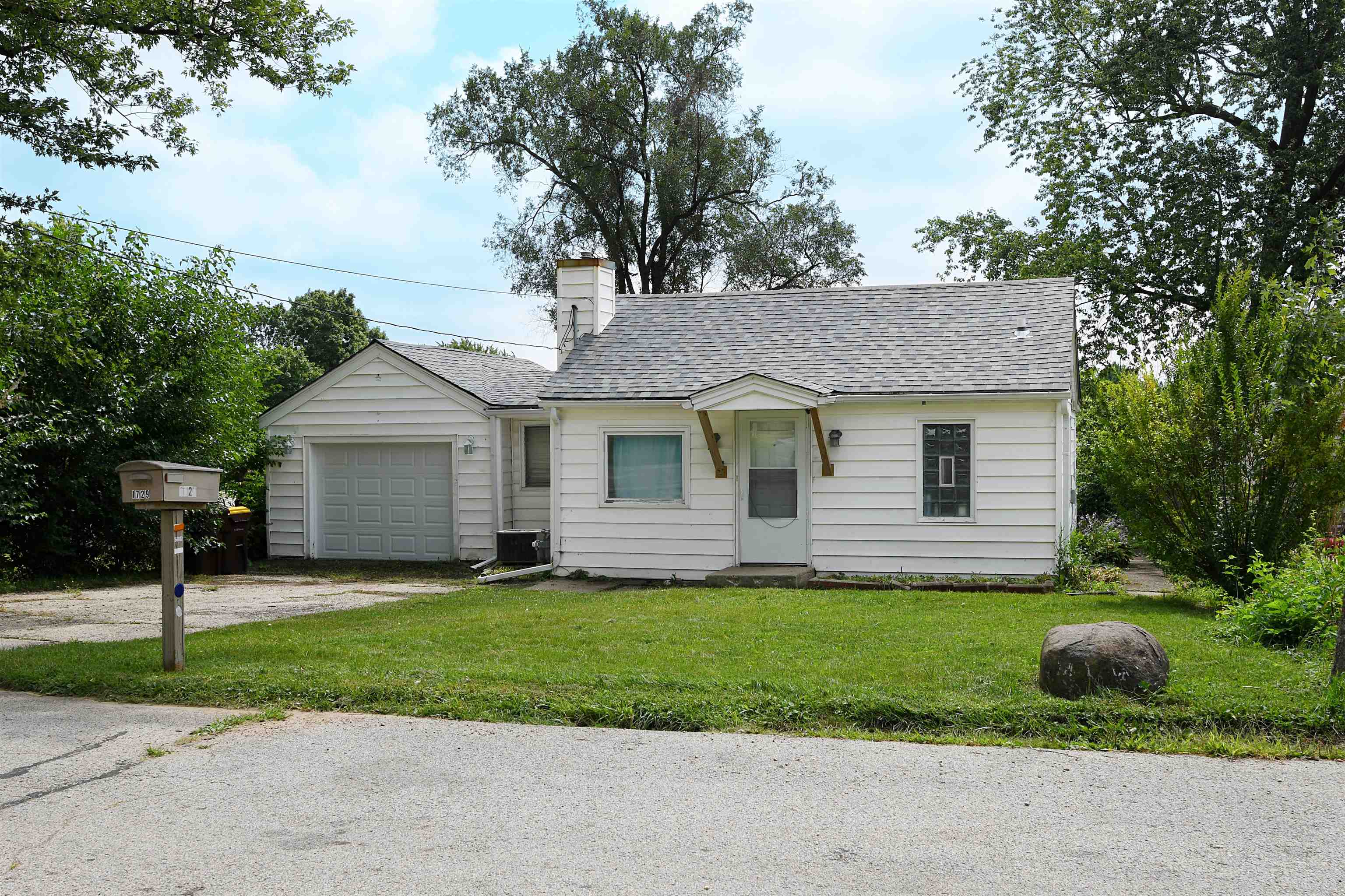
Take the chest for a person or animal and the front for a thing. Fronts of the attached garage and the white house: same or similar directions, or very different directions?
same or similar directions

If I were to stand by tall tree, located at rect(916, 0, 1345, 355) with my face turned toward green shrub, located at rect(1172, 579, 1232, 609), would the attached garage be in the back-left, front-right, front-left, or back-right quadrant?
front-right

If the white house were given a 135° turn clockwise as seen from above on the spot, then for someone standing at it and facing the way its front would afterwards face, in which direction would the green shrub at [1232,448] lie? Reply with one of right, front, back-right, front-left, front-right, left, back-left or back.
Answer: back

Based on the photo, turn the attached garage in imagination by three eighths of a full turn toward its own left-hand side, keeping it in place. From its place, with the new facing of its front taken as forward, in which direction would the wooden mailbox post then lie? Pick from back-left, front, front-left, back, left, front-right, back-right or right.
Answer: back-right

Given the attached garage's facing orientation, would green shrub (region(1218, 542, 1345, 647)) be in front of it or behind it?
in front

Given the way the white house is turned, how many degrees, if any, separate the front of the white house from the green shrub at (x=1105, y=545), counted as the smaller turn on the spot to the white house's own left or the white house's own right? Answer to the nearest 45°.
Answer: approximately 90° to the white house's own left

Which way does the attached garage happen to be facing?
toward the camera

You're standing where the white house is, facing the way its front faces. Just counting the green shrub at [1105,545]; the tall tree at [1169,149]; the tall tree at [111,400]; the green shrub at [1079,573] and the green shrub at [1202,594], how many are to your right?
1

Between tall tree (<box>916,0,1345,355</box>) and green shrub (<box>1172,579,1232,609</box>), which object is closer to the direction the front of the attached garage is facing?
the green shrub

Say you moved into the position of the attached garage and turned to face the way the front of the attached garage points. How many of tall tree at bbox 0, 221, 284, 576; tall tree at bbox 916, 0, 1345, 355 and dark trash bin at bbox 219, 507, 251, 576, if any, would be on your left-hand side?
1

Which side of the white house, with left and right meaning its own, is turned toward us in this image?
front

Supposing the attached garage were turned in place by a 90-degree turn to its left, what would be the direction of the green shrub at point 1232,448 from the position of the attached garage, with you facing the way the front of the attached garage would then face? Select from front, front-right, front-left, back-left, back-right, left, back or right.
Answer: front-right

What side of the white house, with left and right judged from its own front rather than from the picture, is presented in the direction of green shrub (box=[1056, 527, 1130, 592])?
left

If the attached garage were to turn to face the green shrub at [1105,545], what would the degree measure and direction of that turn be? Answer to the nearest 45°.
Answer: approximately 45° to its left

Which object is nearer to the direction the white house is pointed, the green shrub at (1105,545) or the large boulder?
the large boulder

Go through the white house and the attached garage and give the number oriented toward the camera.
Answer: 2

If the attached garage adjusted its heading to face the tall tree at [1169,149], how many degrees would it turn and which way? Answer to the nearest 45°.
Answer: approximately 90° to its left

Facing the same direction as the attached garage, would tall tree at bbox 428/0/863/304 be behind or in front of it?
behind

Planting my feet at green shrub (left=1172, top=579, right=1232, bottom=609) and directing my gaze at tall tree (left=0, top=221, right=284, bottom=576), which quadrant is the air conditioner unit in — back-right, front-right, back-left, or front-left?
front-right
